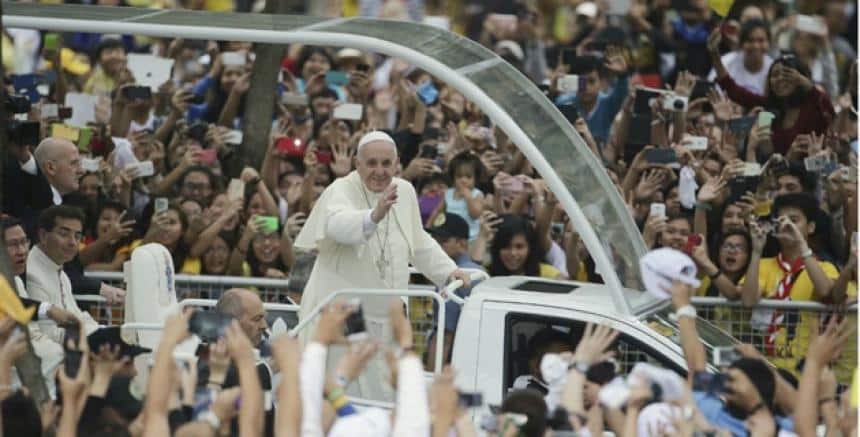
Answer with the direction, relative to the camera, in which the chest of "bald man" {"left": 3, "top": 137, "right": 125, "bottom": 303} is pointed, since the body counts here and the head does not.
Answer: to the viewer's right

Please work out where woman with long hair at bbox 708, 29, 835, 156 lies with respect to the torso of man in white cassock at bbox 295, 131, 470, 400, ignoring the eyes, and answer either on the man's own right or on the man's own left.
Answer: on the man's own left

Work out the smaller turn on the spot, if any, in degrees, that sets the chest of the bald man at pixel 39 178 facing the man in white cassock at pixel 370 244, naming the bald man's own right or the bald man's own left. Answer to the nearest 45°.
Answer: approximately 45° to the bald man's own right

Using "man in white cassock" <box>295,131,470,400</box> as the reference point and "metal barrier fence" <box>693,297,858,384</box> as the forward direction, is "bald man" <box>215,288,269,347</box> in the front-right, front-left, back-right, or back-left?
back-right
